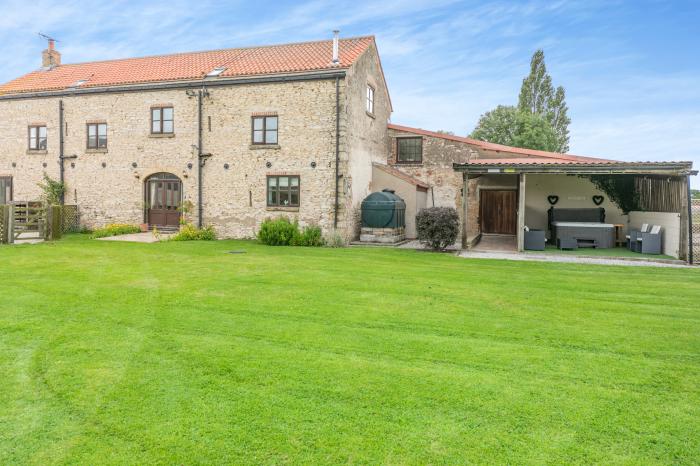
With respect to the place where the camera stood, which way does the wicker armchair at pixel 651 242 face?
facing the viewer and to the left of the viewer

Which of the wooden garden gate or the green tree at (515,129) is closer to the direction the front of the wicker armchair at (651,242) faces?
the wooden garden gate

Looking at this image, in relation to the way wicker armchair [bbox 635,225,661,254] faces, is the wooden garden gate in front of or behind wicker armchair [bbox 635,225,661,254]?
in front

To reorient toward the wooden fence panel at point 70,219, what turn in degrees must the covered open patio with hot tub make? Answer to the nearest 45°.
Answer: approximately 90° to its right

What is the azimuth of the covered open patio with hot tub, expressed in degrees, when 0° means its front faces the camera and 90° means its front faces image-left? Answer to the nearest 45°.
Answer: approximately 0°

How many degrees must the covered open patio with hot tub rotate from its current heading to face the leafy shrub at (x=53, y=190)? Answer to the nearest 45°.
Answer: approximately 90° to its right

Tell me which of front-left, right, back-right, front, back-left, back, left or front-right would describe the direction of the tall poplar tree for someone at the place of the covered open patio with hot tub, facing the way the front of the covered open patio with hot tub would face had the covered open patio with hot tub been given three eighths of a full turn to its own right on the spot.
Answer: front-right
